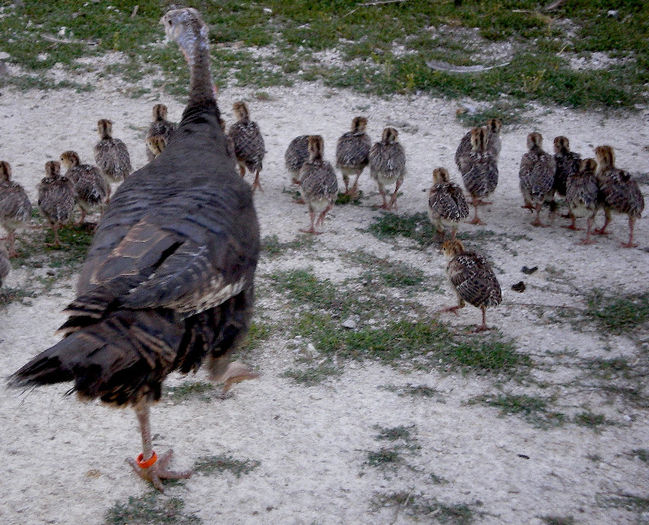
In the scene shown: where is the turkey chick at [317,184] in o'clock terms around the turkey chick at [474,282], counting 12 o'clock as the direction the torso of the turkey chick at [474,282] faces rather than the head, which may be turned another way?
the turkey chick at [317,184] is roughly at 12 o'clock from the turkey chick at [474,282].

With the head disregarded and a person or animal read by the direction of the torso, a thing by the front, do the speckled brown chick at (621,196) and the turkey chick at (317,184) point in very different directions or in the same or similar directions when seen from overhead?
same or similar directions

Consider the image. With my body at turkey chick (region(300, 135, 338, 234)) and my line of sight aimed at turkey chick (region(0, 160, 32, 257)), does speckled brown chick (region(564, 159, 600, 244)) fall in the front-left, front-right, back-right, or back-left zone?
back-left

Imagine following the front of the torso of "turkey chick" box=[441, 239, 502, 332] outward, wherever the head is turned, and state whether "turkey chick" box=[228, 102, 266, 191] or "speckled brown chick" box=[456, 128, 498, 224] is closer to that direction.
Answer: the turkey chick

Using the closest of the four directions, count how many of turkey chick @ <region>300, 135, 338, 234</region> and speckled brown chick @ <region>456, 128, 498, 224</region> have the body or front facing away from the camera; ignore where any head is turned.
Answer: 2

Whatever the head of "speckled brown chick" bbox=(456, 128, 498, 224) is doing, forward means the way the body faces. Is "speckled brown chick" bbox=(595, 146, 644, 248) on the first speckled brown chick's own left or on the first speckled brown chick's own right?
on the first speckled brown chick's own right

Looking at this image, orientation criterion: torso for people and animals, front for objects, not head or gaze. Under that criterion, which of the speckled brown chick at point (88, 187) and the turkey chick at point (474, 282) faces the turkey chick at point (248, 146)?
the turkey chick at point (474, 282)

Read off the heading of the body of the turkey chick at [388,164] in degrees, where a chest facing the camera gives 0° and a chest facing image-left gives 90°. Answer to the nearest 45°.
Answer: approximately 180°

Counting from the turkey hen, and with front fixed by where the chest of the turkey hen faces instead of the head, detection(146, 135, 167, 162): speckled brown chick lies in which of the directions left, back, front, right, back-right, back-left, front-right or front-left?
front-left

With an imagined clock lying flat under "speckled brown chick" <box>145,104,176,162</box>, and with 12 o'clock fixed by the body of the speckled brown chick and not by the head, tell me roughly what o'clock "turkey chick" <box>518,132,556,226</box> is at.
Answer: The turkey chick is roughly at 4 o'clock from the speckled brown chick.

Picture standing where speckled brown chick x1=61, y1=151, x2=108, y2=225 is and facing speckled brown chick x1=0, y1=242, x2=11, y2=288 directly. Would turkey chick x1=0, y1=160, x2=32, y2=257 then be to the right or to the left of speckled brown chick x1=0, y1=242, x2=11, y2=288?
right

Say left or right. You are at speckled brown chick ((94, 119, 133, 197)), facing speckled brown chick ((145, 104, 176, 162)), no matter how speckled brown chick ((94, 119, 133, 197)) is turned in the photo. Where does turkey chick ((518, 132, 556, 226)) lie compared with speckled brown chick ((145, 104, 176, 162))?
right
